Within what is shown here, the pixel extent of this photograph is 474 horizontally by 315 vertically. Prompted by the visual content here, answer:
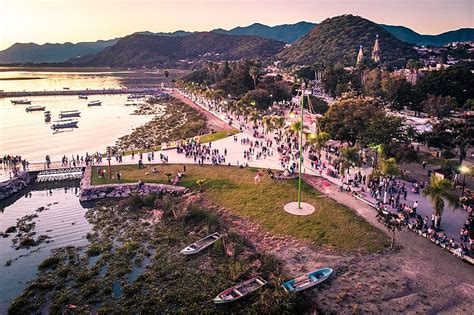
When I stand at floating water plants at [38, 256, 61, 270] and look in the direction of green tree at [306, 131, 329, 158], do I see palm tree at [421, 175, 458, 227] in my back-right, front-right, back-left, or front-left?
front-right

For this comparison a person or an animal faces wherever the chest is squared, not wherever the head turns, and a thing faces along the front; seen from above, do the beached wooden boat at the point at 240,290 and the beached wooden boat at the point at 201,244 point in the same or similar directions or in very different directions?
same or similar directions
